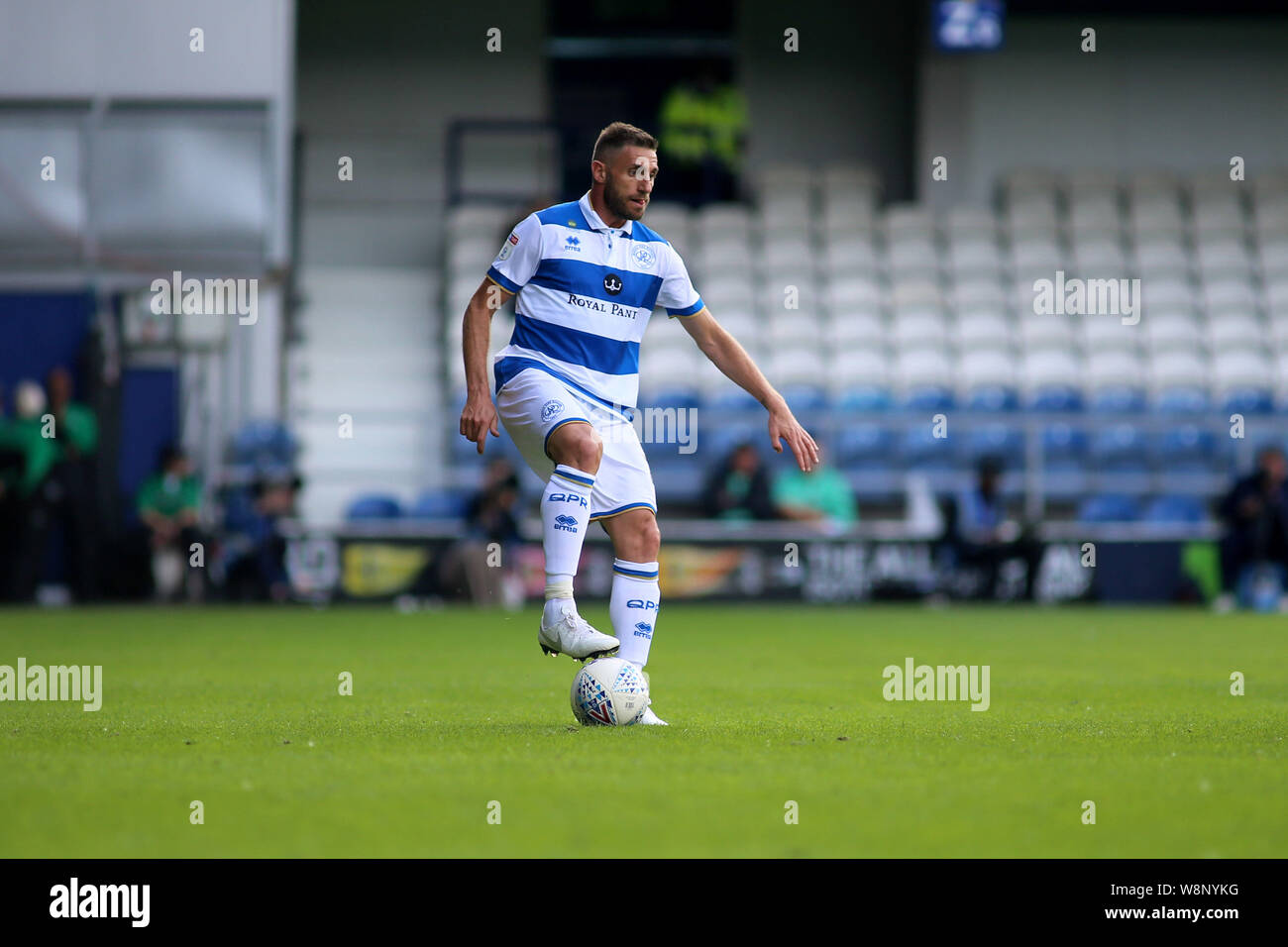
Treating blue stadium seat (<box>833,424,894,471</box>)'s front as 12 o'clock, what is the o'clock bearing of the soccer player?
The soccer player is roughly at 12 o'clock from the blue stadium seat.

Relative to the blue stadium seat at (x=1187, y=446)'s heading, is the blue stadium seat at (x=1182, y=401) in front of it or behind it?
behind

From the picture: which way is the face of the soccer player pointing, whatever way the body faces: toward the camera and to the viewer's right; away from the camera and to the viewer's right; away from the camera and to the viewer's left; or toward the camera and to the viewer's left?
toward the camera and to the viewer's right

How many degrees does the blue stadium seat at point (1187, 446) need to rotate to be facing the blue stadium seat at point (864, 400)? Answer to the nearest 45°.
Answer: approximately 90° to its right

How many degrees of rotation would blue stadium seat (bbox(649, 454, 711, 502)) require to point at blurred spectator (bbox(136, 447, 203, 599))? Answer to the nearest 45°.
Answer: approximately 45° to its right

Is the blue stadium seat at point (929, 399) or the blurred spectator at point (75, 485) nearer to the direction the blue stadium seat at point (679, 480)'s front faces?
the blurred spectator

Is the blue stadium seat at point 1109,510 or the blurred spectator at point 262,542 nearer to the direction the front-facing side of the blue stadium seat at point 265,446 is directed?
the blurred spectator

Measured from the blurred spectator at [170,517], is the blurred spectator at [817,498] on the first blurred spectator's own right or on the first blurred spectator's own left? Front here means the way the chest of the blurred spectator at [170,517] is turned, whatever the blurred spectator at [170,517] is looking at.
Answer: on the first blurred spectator's own left

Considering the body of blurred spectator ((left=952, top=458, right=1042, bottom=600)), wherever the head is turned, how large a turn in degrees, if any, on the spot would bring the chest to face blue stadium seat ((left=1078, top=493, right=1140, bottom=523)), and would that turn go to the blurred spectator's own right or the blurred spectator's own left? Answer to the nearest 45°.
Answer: approximately 90° to the blurred spectator's own left

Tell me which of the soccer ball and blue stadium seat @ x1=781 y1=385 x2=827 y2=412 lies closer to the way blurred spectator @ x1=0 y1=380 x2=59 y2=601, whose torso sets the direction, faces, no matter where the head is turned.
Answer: the soccer ball

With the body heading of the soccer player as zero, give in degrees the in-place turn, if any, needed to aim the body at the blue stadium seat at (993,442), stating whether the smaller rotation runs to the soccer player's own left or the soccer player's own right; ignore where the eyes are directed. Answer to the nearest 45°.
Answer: approximately 135° to the soccer player's own left

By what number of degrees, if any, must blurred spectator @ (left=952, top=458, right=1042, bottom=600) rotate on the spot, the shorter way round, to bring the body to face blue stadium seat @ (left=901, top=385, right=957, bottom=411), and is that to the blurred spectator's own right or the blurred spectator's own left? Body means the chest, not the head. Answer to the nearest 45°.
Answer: approximately 135° to the blurred spectator's own left

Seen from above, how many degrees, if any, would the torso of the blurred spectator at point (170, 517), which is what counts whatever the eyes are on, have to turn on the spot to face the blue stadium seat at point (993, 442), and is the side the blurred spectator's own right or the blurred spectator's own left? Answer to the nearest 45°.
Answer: approximately 90° to the blurred spectator's own left
